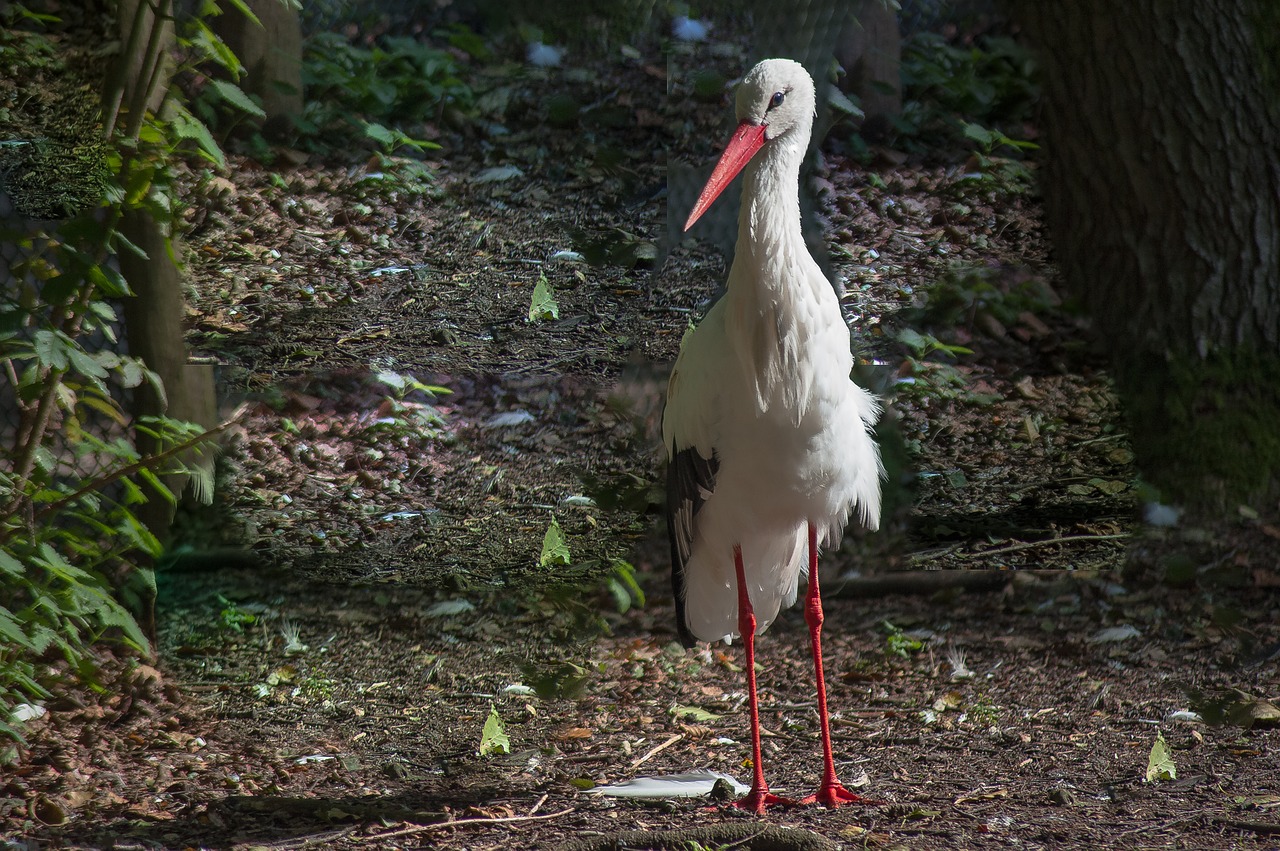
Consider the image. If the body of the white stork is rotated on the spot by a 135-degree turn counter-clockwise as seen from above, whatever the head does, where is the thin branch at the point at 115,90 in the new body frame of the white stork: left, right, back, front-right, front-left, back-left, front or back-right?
back-left

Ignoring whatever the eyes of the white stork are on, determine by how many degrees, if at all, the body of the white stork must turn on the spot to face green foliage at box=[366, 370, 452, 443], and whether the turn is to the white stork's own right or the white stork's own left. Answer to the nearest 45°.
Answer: approximately 135° to the white stork's own right

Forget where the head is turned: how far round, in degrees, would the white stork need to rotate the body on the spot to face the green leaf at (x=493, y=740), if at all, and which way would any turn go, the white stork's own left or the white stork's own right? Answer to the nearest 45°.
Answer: approximately 135° to the white stork's own right

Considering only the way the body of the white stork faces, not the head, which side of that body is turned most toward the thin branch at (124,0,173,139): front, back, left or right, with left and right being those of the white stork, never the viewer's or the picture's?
right

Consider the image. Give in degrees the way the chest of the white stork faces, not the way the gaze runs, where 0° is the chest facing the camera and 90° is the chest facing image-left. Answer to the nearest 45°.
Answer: approximately 0°

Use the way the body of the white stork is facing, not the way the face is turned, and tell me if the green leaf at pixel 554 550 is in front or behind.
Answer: behind
